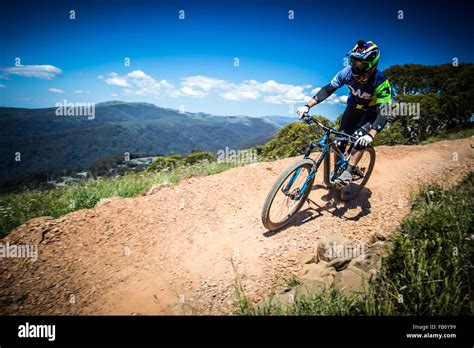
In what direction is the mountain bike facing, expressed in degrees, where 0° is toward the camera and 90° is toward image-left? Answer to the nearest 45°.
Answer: approximately 45°

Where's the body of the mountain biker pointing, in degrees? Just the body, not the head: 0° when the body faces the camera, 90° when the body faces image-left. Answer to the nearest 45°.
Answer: approximately 45°
